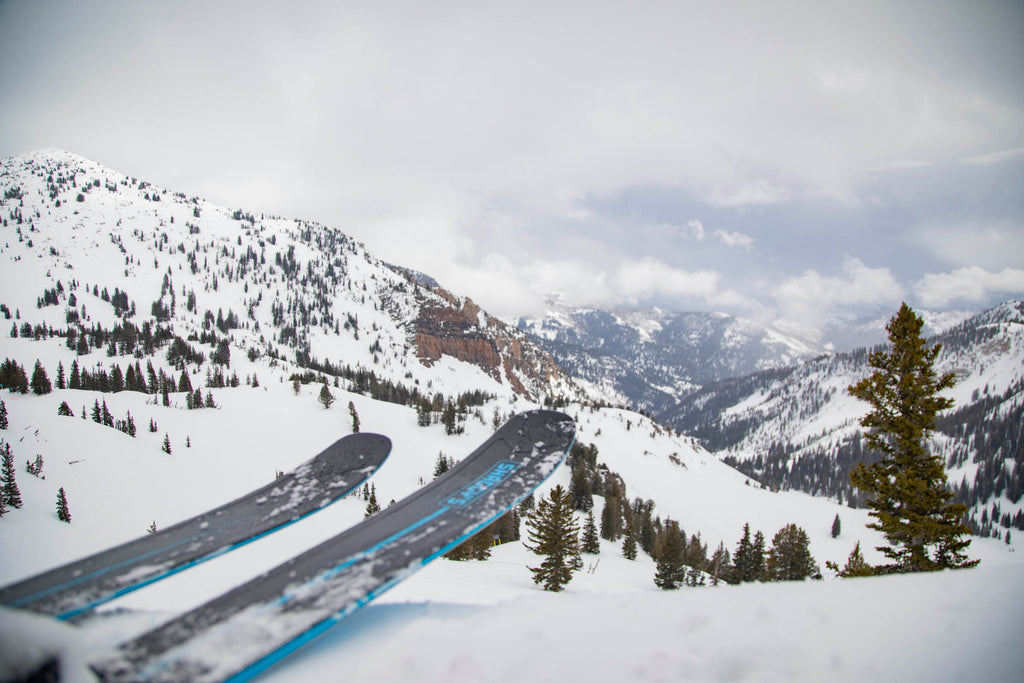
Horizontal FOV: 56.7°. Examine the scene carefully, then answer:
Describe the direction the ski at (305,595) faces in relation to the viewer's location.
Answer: facing away from the viewer and to the right of the viewer

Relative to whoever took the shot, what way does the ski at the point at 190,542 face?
facing away from the viewer and to the right of the viewer

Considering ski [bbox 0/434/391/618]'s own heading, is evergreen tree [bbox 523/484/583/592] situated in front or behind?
in front

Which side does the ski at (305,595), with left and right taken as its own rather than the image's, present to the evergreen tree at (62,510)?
left

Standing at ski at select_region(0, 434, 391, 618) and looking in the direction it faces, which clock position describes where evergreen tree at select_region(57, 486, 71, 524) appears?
The evergreen tree is roughly at 10 o'clock from the ski.

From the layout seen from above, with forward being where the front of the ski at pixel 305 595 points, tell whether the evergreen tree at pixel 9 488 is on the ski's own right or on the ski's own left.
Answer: on the ski's own left
